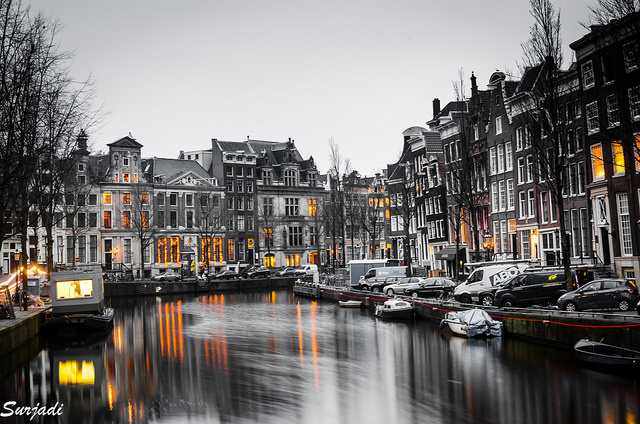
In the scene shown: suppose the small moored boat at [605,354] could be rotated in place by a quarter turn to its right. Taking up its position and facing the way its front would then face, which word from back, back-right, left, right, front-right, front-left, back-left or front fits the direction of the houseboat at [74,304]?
back-left

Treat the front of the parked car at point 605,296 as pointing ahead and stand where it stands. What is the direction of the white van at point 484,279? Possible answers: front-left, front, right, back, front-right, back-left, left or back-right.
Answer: front-right

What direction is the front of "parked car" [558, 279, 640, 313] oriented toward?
to the viewer's left

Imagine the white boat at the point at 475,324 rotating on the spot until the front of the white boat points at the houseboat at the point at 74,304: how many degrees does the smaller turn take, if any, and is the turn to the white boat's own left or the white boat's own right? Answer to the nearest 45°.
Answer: approximately 45° to the white boat's own left

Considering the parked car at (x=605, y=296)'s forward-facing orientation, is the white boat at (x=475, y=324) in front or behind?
in front

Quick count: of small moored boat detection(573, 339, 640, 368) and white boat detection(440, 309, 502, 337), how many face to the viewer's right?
0

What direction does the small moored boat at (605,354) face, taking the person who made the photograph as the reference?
facing away from the viewer and to the left of the viewer

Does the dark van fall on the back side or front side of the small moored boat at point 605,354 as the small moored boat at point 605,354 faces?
on the front side

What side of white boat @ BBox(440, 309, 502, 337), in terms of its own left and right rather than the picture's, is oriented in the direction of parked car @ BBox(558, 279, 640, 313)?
back

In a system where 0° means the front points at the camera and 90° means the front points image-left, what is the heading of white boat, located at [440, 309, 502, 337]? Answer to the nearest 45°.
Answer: approximately 135°

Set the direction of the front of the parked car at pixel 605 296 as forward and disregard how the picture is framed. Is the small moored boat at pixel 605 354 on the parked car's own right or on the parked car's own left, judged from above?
on the parked car's own left
